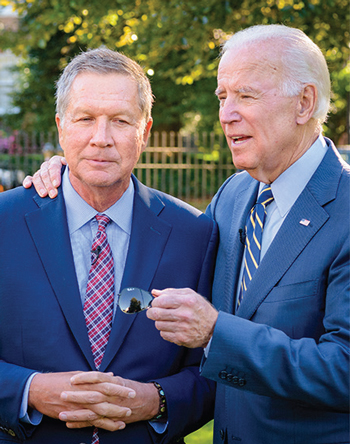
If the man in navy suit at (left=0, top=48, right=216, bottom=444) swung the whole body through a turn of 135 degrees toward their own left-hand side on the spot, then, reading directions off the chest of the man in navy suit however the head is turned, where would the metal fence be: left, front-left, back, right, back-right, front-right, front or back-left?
front-left

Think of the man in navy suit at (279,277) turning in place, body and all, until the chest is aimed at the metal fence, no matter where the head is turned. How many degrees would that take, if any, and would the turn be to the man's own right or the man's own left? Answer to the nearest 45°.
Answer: approximately 135° to the man's own right

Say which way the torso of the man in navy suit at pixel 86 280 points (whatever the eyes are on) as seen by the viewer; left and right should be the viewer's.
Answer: facing the viewer

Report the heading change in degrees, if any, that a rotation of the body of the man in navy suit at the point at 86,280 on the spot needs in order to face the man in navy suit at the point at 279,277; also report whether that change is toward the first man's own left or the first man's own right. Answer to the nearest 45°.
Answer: approximately 90° to the first man's own left

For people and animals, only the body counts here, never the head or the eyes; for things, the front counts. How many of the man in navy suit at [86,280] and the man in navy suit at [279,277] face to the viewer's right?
0

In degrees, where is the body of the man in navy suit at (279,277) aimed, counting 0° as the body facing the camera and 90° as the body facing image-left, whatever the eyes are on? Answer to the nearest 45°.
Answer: approximately 45°
